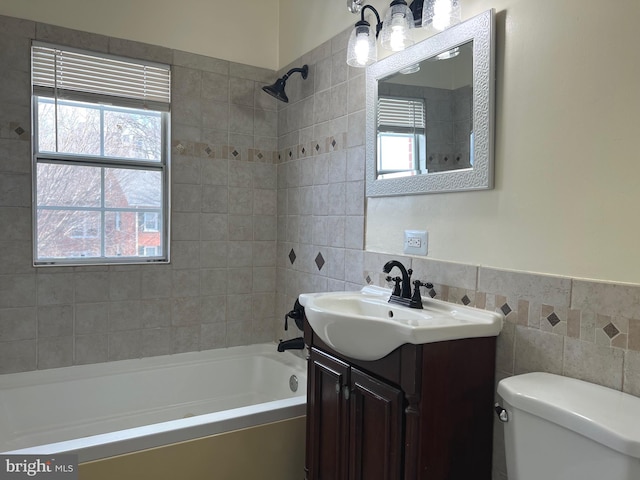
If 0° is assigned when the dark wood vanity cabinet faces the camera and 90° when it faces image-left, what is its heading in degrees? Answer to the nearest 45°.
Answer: approximately 45°

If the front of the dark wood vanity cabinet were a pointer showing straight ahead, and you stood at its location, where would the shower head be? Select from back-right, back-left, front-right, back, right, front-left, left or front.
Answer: right
